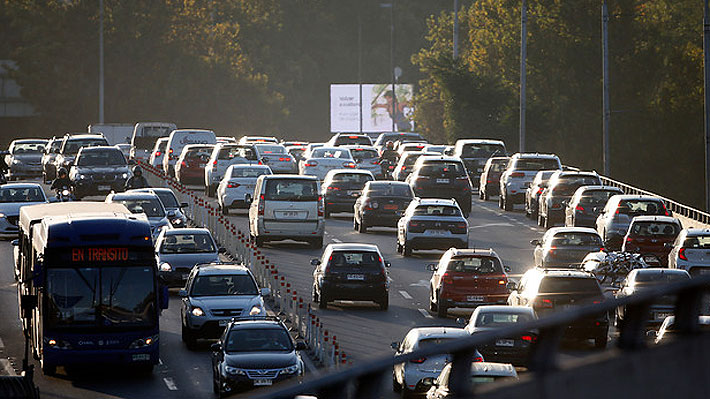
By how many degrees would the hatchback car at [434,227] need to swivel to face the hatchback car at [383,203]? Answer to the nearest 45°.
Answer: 0° — it already faces it

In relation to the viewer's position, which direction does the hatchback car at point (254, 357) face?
facing the viewer

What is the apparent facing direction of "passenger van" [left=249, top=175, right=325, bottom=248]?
away from the camera

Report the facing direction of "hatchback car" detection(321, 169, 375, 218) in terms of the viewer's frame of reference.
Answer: facing away from the viewer

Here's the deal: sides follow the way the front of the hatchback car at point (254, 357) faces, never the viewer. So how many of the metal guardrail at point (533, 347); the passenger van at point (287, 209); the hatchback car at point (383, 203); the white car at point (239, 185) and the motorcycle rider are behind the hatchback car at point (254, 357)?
4

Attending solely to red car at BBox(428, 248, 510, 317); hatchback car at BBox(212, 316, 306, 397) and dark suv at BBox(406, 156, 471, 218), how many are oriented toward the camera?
1

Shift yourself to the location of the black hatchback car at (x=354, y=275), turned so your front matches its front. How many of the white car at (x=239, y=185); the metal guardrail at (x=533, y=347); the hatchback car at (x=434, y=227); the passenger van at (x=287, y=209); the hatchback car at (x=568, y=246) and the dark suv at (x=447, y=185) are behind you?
1

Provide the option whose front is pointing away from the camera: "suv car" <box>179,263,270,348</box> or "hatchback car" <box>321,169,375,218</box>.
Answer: "hatchback car" <box>321,169,375,218</box>

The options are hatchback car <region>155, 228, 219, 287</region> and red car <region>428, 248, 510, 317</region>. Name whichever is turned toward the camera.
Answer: the hatchback car

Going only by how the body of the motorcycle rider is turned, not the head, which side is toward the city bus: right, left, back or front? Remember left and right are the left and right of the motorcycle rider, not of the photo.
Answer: front

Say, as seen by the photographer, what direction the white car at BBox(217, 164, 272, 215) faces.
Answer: facing away from the viewer and to the left of the viewer

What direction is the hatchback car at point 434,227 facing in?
away from the camera

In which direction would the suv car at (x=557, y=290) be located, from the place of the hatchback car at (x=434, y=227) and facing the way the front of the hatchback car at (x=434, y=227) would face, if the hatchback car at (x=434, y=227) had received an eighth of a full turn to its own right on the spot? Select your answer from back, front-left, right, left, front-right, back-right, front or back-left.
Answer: back-right

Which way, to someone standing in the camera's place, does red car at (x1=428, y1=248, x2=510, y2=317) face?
facing away from the viewer

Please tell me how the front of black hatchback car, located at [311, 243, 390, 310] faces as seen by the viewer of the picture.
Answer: facing away from the viewer

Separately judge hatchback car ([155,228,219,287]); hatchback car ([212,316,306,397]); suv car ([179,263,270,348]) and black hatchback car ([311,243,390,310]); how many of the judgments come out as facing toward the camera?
3

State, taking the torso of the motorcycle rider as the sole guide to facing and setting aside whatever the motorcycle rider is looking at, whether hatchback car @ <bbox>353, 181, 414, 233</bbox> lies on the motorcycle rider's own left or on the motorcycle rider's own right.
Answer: on the motorcycle rider's own left

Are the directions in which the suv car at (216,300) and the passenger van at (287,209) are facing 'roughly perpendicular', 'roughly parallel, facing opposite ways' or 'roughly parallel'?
roughly parallel, facing opposite ways

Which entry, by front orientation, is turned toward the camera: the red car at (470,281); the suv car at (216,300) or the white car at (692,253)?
the suv car

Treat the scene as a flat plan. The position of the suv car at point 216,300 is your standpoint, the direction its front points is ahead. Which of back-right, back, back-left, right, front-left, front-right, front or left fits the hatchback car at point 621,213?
back-left

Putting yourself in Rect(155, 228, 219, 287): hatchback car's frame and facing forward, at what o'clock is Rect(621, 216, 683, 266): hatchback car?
Rect(621, 216, 683, 266): hatchback car is roughly at 9 o'clock from Rect(155, 228, 219, 287): hatchback car.

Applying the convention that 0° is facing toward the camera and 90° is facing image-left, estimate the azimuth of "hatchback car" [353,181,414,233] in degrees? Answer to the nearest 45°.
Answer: approximately 135°
